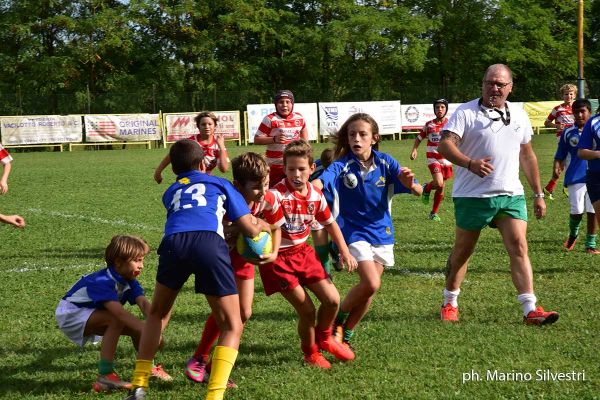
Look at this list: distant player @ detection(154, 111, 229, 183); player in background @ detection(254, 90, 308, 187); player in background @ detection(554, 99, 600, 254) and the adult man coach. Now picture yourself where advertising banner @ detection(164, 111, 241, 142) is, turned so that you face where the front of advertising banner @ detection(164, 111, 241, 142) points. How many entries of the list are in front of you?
4

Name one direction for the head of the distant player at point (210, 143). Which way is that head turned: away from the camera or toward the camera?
toward the camera

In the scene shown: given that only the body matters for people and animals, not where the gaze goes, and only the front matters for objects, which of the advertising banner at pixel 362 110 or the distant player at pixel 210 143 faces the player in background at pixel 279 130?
the advertising banner

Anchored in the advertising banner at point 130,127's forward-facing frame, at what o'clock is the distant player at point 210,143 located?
The distant player is roughly at 12 o'clock from the advertising banner.

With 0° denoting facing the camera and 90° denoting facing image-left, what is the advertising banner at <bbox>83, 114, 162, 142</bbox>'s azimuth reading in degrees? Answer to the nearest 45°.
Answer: approximately 0°

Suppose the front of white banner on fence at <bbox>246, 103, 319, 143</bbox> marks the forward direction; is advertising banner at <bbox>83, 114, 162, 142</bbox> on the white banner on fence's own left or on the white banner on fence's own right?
on the white banner on fence's own right

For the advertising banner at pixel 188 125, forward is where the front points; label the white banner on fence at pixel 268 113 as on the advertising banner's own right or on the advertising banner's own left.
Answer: on the advertising banner's own left

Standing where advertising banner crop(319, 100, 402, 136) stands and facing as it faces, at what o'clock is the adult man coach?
The adult man coach is roughly at 12 o'clock from the advertising banner.

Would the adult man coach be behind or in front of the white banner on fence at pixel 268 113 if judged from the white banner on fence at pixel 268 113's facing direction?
in front

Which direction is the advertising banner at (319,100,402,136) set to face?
toward the camera

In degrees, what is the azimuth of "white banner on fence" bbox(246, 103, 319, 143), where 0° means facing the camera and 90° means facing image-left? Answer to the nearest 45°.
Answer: approximately 0°

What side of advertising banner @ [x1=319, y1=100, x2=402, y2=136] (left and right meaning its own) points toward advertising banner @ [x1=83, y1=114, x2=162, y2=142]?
right

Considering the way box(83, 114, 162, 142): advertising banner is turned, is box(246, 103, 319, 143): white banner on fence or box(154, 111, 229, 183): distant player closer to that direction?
the distant player

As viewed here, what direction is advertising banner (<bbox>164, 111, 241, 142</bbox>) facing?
toward the camera

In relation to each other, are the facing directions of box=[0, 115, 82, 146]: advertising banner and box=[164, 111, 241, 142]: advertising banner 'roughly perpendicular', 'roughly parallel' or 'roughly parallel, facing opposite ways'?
roughly parallel

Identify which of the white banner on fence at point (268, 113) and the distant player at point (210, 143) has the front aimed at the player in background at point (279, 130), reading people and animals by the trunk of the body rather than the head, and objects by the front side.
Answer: the white banner on fence

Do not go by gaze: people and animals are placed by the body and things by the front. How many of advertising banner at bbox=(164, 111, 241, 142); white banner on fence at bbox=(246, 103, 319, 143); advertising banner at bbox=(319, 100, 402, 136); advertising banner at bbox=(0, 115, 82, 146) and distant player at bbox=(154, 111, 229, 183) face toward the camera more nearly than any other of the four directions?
5

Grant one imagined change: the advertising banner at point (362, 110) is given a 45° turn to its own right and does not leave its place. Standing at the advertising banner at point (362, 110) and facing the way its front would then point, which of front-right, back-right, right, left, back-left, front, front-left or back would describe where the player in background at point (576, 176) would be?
front-left

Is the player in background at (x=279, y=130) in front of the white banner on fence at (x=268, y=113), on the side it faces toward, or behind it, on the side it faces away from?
in front
